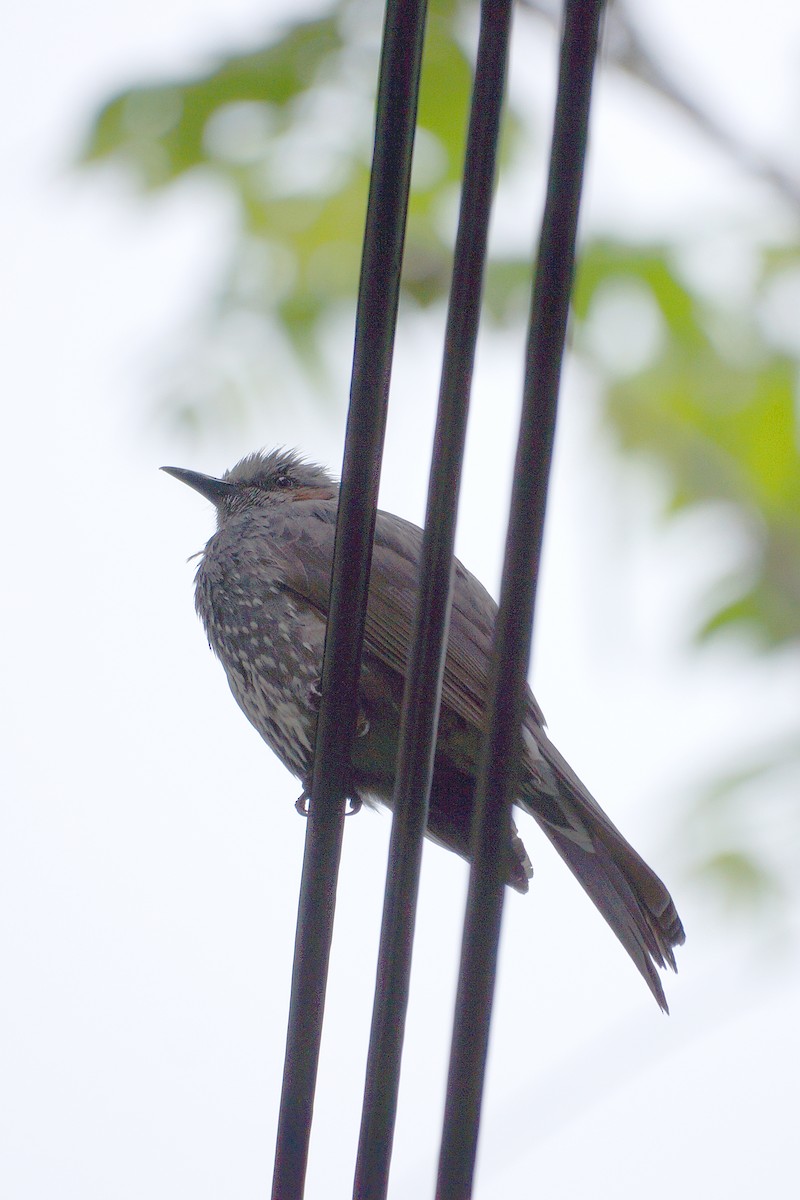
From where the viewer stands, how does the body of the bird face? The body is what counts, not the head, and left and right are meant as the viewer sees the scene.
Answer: facing to the left of the viewer

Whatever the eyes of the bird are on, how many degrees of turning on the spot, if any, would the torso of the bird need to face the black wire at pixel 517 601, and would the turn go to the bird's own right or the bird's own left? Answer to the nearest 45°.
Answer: approximately 90° to the bird's own left
